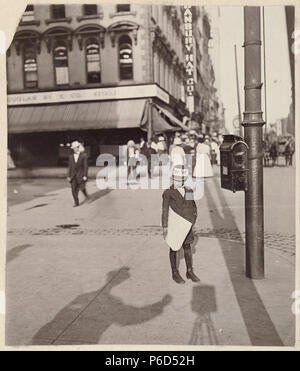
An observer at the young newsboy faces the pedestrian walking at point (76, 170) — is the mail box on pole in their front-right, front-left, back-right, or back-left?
back-right

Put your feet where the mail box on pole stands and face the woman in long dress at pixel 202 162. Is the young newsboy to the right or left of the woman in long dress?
left
